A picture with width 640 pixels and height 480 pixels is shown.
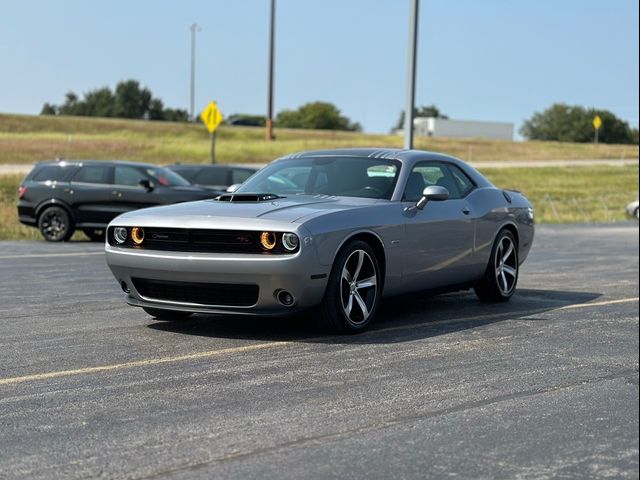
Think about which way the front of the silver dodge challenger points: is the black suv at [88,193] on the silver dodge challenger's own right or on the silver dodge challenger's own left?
on the silver dodge challenger's own right

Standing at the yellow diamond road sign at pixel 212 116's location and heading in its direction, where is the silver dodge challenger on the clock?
The silver dodge challenger is roughly at 12 o'clock from the yellow diamond road sign.

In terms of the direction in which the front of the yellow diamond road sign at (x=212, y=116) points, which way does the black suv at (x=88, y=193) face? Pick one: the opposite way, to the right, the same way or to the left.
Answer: to the left

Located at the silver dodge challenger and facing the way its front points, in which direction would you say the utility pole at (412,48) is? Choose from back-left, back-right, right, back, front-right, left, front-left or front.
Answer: back-right

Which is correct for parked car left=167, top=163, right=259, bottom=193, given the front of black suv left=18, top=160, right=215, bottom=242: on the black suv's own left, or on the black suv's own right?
on the black suv's own left

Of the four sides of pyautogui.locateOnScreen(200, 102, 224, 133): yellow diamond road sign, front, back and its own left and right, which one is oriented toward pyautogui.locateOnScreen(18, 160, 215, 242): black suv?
front

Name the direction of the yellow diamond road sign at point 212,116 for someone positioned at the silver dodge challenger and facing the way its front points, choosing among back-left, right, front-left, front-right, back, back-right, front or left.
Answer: back-right

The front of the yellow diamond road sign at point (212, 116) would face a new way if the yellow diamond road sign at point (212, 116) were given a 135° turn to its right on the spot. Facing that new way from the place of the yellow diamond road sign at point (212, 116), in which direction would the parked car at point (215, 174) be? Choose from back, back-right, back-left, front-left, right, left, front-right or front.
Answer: back-left

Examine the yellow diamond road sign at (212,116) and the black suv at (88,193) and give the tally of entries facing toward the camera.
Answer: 1

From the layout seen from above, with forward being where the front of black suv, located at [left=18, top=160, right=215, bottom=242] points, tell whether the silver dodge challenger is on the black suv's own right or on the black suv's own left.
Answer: on the black suv's own right

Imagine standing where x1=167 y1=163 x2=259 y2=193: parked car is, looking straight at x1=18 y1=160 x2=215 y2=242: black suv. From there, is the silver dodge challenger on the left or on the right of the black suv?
left

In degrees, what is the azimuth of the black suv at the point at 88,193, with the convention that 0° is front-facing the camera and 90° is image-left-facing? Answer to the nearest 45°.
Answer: approximately 270°

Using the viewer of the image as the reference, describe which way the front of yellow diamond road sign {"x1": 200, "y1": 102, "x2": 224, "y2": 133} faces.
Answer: facing the viewer

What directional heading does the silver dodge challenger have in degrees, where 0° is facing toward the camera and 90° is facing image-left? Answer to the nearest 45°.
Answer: approximately 45°
